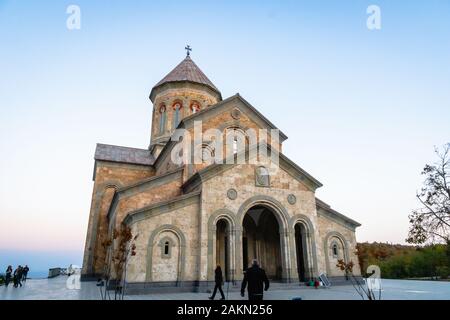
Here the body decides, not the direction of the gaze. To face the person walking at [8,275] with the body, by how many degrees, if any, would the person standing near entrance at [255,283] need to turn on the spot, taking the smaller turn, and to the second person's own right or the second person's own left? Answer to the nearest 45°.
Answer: approximately 45° to the second person's own left

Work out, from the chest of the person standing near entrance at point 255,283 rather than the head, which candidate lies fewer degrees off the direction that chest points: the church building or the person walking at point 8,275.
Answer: the church building

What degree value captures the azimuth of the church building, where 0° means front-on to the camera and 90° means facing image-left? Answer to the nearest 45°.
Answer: approximately 315°

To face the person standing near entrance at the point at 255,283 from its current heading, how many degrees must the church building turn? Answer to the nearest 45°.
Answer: approximately 45° to its right

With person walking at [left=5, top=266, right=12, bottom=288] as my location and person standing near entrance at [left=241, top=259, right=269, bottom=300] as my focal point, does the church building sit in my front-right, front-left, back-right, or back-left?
front-left

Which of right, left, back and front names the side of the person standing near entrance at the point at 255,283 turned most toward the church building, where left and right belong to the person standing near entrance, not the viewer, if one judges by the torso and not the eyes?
front

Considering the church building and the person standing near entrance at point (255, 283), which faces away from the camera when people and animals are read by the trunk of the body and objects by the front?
the person standing near entrance

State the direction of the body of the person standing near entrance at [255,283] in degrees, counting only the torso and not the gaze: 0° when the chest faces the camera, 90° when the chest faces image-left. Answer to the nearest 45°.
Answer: approximately 180°

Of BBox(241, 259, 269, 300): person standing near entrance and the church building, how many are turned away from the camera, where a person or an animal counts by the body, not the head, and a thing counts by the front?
1

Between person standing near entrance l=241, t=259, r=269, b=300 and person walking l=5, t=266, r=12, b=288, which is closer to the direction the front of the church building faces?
the person standing near entrance
